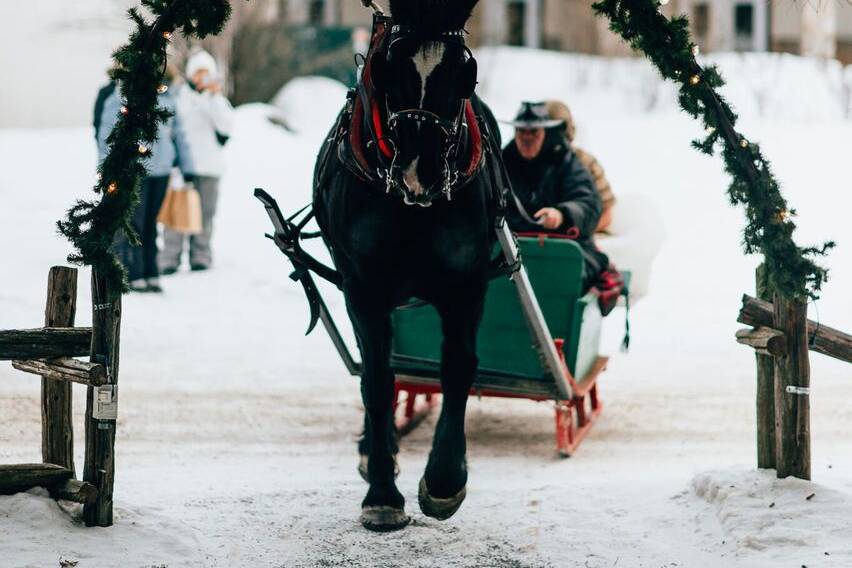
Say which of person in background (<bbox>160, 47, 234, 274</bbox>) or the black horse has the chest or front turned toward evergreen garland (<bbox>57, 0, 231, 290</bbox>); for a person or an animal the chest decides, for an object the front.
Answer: the person in background

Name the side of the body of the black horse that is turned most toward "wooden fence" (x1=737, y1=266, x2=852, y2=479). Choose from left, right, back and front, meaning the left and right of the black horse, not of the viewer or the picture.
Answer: left

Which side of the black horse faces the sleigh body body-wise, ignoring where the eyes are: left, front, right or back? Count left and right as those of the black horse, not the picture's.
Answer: back

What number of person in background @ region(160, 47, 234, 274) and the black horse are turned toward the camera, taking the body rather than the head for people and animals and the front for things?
2

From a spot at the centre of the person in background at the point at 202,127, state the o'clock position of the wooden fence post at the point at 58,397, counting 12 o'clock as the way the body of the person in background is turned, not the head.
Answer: The wooden fence post is roughly at 12 o'clock from the person in background.

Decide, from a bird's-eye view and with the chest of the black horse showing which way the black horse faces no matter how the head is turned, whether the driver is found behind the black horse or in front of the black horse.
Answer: behind

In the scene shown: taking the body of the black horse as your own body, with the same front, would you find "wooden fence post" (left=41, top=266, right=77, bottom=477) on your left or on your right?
on your right

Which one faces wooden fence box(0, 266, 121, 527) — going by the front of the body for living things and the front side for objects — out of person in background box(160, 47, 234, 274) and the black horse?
the person in background

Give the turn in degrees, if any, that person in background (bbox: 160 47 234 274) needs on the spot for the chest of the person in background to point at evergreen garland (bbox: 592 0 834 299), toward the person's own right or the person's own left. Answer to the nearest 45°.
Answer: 0° — they already face it

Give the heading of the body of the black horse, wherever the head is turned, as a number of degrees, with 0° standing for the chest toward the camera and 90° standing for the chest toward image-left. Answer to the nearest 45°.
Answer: approximately 0°
